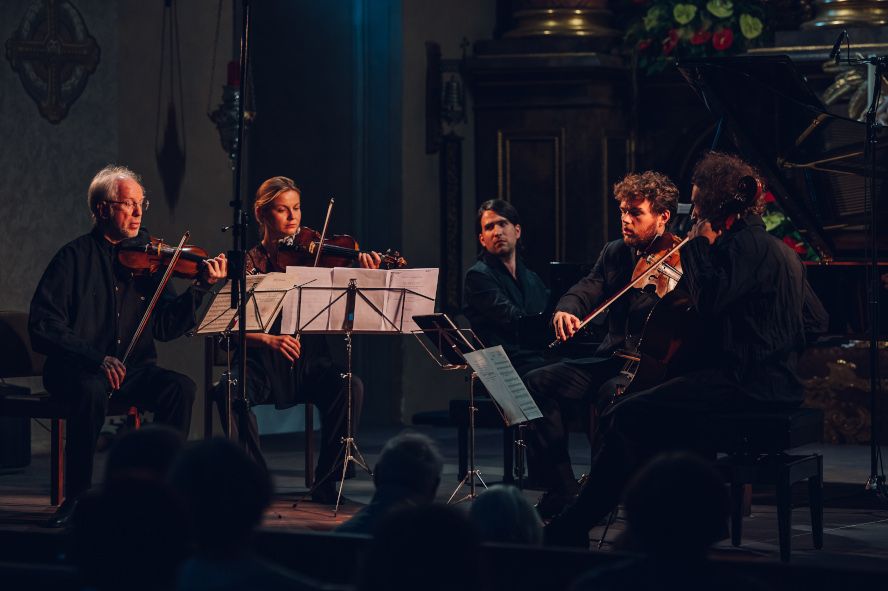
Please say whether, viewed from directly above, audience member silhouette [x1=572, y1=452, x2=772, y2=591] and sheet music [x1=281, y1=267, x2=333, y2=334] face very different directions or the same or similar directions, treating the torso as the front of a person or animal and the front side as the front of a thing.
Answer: same or similar directions

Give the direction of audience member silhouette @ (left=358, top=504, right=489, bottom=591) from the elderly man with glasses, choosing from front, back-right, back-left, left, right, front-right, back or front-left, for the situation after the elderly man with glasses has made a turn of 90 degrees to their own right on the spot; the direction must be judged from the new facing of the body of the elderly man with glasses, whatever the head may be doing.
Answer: front-left

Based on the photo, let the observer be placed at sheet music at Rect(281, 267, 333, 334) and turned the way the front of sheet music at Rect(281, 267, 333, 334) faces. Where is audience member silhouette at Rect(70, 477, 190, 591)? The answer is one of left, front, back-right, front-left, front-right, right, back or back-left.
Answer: back

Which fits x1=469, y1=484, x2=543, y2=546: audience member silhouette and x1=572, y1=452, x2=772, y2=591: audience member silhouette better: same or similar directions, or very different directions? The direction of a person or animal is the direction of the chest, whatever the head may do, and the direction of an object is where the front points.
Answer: same or similar directions

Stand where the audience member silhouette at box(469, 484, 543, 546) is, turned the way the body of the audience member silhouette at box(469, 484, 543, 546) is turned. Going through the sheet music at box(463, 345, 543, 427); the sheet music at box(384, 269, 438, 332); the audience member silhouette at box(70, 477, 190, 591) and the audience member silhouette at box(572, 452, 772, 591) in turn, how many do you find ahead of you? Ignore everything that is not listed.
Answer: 2

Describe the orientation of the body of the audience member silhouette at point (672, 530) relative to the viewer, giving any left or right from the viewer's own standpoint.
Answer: facing away from the viewer

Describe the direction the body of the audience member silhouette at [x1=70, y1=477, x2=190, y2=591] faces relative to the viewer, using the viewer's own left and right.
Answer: facing away from the viewer

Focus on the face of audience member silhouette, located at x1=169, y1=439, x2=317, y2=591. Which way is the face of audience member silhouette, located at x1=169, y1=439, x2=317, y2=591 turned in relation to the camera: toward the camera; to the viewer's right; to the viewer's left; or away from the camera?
away from the camera

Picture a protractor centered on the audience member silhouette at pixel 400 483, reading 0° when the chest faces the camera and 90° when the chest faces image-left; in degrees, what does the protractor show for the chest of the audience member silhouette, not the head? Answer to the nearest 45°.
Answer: approximately 180°

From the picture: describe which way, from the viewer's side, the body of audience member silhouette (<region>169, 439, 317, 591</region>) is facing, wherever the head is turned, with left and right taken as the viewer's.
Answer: facing away from the viewer

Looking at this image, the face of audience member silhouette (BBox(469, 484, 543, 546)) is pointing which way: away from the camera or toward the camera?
away from the camera

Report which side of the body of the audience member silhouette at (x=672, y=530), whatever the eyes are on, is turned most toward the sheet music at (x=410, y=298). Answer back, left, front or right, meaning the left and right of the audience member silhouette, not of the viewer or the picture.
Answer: front

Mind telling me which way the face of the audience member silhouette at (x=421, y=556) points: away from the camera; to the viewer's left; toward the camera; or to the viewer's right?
away from the camera

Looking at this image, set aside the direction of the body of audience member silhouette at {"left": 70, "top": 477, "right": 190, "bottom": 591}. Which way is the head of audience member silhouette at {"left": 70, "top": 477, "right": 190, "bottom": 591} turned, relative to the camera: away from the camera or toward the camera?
away from the camera

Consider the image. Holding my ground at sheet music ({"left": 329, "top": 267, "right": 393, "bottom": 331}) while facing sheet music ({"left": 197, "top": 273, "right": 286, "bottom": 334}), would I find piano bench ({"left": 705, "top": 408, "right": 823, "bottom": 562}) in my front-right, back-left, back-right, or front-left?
back-left

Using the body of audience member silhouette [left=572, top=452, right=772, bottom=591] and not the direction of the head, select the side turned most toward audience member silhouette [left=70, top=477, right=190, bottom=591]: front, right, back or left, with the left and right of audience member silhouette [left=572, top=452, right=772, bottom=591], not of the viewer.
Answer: left

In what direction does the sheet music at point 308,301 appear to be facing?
away from the camera
